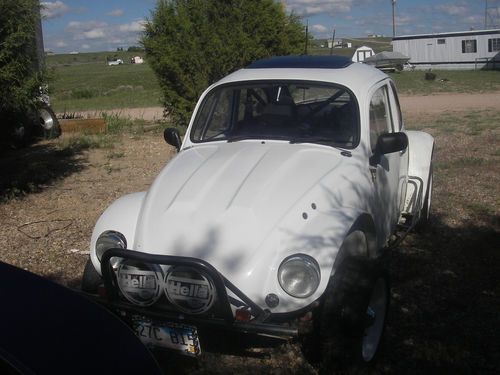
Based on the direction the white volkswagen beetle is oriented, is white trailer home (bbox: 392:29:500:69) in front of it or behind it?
behind

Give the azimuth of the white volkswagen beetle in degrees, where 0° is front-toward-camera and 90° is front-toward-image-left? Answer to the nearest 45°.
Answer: approximately 45°

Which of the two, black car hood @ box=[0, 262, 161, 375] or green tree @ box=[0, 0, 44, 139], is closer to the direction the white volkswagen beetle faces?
the black car hood

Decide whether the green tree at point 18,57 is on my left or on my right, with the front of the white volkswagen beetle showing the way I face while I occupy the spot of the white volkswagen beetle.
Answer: on my right

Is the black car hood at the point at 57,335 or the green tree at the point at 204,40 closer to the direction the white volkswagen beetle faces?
the black car hood

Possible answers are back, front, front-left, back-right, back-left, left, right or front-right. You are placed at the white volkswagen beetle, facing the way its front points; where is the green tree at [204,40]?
back-right

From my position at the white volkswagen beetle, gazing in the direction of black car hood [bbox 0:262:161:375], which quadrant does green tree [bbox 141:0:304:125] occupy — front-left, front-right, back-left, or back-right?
back-right
